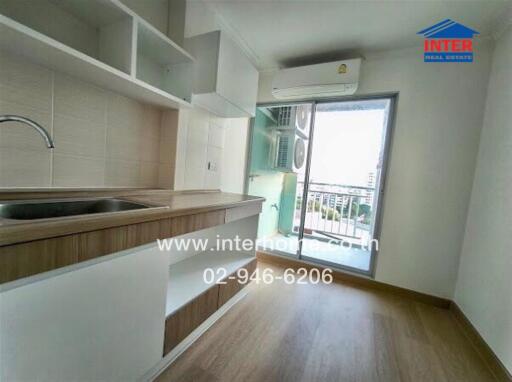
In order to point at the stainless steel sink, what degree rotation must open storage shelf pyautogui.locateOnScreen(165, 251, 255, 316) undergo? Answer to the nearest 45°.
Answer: approximately 90° to its right

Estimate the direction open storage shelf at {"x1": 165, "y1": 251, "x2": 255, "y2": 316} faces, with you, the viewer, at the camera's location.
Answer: facing the viewer and to the right of the viewer

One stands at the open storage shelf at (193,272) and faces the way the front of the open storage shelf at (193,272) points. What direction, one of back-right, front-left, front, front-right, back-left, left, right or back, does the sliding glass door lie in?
left

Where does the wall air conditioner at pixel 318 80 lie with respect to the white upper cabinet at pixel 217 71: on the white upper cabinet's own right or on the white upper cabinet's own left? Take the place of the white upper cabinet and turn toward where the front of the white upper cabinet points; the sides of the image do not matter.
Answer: on the white upper cabinet's own left

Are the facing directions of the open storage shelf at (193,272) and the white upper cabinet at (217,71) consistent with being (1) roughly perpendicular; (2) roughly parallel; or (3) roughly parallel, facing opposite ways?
roughly parallel

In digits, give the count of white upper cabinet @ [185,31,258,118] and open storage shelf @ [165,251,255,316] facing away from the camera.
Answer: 0

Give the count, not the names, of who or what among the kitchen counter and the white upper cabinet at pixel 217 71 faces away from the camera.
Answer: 0

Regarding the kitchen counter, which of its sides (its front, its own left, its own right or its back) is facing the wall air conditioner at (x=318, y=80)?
left
